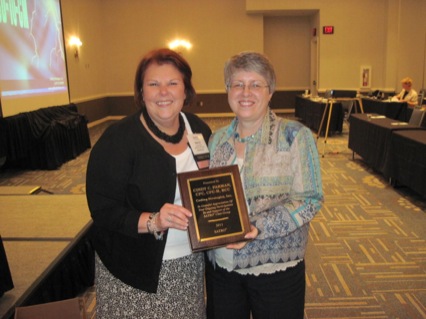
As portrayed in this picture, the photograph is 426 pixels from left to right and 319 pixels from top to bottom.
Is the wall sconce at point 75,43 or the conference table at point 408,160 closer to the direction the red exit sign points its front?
the conference table

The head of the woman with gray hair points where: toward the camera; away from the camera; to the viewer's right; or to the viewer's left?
toward the camera

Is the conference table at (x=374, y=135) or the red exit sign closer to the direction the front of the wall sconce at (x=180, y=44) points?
the conference table

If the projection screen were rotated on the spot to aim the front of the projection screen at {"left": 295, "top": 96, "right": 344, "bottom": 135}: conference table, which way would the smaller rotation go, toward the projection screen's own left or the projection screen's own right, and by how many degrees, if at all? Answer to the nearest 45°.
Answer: approximately 45° to the projection screen's own left

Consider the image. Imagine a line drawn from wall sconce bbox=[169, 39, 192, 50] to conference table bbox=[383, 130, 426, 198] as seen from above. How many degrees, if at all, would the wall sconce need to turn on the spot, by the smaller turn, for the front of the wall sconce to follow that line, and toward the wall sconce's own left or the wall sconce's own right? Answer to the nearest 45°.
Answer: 0° — it already faces it

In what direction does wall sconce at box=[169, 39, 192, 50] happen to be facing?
toward the camera

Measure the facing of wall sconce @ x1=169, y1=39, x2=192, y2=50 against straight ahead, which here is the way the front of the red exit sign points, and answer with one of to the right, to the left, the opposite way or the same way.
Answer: the same way

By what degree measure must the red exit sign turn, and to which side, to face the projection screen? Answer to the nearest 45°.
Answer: approximately 45° to its right

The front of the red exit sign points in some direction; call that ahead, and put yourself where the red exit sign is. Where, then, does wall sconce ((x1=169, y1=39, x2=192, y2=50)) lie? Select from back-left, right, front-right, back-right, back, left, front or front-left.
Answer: right

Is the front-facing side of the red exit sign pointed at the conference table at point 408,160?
yes

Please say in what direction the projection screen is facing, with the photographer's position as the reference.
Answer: facing the viewer and to the right of the viewer

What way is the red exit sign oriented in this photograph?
toward the camera

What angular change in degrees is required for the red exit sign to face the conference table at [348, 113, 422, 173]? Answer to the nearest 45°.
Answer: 0° — it already faces it

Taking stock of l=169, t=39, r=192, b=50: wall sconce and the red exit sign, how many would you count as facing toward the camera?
2

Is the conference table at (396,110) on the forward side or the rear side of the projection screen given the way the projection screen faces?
on the forward side
